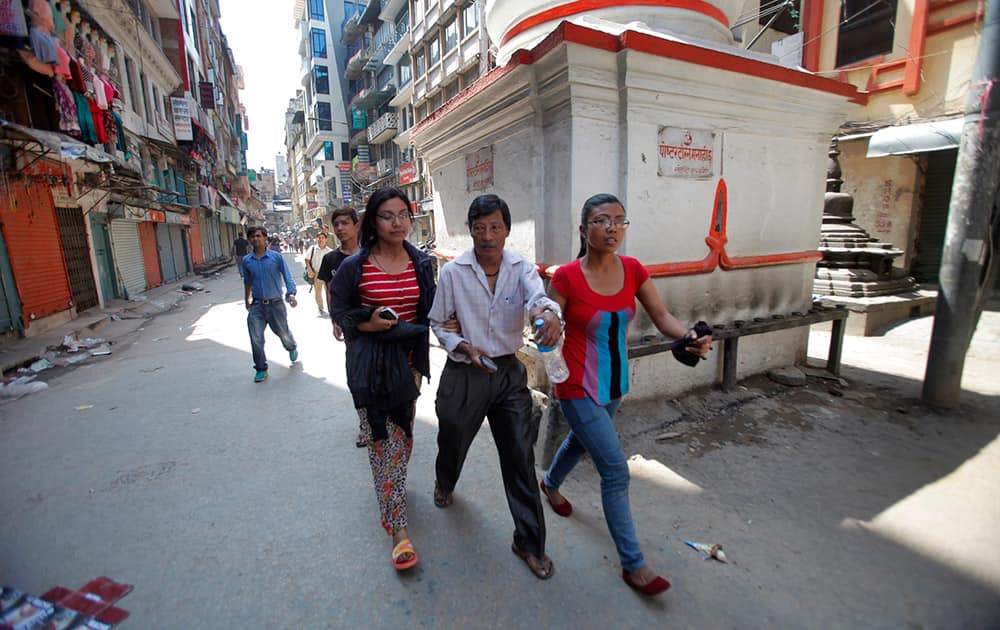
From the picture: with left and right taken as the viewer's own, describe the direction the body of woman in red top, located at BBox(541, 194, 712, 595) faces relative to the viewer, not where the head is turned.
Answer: facing the viewer and to the right of the viewer

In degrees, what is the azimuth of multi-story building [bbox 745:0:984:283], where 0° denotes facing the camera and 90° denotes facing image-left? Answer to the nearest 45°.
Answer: approximately 45°

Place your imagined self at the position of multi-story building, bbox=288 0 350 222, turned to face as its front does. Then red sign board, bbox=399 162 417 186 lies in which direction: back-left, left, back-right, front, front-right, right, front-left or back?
front-left

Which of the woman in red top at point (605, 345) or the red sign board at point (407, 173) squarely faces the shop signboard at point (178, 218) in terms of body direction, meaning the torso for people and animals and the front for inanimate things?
the red sign board

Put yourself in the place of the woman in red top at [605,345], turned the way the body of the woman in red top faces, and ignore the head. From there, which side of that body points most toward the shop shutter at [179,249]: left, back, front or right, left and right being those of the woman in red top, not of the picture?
back

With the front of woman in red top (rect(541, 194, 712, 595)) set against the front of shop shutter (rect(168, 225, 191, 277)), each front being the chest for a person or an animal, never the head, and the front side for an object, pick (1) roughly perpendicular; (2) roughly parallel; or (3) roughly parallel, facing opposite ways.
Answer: roughly perpendicular

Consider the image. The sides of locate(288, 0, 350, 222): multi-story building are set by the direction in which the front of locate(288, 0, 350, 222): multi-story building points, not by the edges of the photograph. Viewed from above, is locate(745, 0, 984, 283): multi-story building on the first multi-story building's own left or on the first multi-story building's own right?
on the first multi-story building's own left

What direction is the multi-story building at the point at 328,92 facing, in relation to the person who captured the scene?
facing the viewer and to the left of the viewer

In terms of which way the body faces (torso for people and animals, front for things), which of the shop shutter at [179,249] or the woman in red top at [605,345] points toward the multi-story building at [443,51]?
the shop shutter

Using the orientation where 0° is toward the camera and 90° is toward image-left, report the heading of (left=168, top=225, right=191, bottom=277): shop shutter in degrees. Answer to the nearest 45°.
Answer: approximately 270°

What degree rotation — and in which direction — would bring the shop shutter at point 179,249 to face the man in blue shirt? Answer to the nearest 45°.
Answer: approximately 90° to its right

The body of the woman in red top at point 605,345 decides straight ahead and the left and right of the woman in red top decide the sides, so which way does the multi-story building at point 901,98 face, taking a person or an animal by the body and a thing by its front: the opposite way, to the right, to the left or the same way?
to the right
